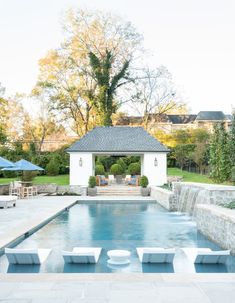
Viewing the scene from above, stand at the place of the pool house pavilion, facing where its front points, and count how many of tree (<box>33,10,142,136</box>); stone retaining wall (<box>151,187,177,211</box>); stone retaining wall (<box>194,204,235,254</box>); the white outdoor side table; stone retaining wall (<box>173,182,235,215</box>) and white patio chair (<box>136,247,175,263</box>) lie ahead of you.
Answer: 5

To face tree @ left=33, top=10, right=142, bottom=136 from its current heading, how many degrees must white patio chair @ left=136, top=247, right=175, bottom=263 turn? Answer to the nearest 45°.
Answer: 0° — it already faces it

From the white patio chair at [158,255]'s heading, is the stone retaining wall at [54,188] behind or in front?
in front

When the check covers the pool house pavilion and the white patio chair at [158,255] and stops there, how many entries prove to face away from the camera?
1

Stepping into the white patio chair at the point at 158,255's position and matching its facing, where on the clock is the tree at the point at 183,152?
The tree is roughly at 12 o'clock from the white patio chair.

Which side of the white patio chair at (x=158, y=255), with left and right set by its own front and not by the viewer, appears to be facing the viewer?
back

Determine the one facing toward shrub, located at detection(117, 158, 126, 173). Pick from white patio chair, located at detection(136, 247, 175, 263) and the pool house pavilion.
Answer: the white patio chair

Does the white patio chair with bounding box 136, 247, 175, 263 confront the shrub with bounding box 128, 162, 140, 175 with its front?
yes

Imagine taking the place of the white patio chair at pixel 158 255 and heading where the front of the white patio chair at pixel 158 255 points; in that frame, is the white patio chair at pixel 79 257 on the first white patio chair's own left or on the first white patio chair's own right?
on the first white patio chair's own left

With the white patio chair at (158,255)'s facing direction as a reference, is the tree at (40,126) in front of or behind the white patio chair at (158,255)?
in front

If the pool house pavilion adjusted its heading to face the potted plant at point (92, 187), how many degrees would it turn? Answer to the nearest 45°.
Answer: approximately 45° to its right

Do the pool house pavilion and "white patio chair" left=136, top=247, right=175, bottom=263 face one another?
yes

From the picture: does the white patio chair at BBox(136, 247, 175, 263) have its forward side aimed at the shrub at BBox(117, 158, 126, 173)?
yes
